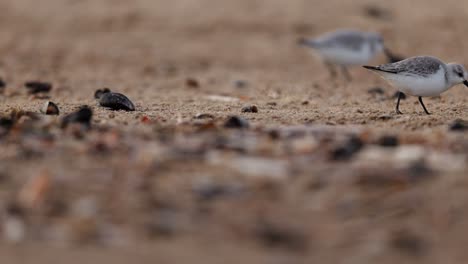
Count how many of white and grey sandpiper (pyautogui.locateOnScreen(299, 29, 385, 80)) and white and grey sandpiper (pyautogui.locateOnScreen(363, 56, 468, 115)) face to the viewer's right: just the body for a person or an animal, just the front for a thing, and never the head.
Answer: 2

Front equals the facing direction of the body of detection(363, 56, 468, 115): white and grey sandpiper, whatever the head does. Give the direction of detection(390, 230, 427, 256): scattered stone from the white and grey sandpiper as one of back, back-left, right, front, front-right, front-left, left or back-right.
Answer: right

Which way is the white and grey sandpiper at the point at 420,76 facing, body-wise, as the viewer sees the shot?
to the viewer's right

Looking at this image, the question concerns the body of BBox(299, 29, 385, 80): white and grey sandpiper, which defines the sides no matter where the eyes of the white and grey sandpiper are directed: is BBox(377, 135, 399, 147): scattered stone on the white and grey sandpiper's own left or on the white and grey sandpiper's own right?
on the white and grey sandpiper's own right

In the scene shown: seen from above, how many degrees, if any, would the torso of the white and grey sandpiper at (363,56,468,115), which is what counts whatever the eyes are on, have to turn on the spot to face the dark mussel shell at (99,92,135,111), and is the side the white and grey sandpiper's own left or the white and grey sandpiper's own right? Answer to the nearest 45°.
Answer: approximately 180°

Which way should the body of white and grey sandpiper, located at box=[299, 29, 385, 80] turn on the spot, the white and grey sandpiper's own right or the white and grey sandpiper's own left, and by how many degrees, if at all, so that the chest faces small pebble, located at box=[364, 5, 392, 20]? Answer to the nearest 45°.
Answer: approximately 90° to the white and grey sandpiper's own left

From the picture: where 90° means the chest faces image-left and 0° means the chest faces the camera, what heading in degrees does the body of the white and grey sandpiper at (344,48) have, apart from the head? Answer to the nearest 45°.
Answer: approximately 270°
